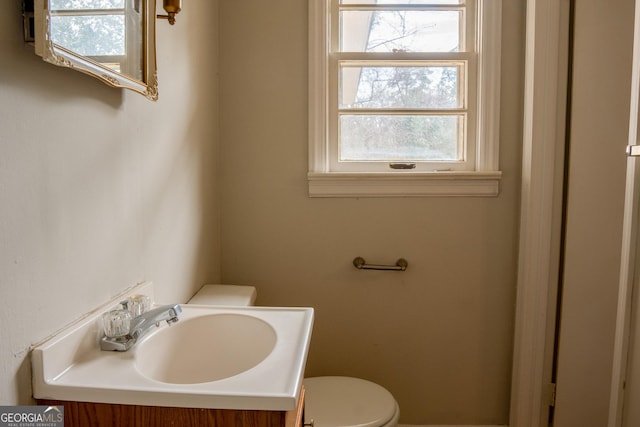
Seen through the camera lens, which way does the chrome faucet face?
facing to the right of the viewer

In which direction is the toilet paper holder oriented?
toward the camera

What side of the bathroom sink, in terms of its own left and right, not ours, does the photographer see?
right

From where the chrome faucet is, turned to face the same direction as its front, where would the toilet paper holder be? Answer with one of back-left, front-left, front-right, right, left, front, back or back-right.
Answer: front-left
